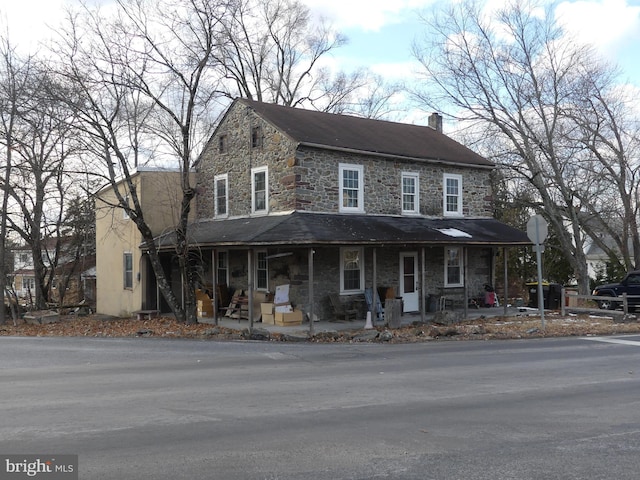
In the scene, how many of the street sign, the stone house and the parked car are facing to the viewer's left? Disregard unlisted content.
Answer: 1

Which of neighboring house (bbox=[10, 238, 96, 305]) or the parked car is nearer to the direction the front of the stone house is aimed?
the parked car

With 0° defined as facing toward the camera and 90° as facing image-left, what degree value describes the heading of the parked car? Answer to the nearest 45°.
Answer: approximately 90°

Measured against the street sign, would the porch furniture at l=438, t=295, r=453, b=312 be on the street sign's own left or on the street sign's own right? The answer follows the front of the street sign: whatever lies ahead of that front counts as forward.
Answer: on the street sign's own left

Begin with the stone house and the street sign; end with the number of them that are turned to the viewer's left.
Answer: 0

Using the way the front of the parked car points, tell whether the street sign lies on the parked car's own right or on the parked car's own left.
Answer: on the parked car's own left

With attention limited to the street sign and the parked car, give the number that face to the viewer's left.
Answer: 1

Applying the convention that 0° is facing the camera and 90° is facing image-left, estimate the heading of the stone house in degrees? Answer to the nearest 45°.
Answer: approximately 315°

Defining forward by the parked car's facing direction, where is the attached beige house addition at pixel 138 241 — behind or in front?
in front

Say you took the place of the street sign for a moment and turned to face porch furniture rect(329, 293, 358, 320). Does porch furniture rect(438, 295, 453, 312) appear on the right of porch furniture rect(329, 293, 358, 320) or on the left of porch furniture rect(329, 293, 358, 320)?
right
